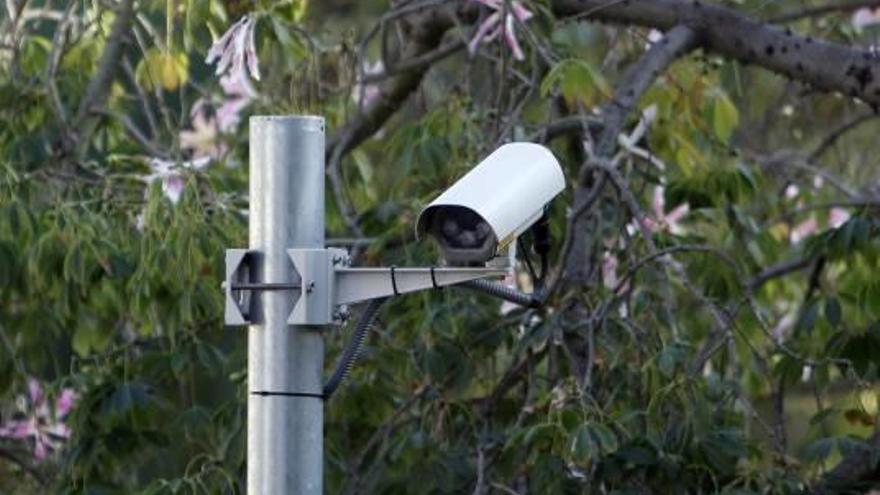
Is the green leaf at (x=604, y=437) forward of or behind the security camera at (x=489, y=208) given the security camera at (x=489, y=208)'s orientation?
behind

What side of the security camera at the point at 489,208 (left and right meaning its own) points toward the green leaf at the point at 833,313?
back

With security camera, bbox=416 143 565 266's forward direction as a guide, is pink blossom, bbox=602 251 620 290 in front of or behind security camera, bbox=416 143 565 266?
behind

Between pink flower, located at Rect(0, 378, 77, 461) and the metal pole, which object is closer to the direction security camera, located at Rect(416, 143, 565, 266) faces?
the metal pole

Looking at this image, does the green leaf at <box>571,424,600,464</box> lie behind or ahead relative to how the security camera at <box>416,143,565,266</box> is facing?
behind

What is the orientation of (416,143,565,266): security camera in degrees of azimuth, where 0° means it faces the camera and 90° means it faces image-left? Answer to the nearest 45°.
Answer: approximately 45°

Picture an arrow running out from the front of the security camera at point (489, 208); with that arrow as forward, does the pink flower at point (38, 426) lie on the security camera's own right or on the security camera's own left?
on the security camera's own right

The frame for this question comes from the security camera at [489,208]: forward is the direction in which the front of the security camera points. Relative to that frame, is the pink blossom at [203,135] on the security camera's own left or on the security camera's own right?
on the security camera's own right
